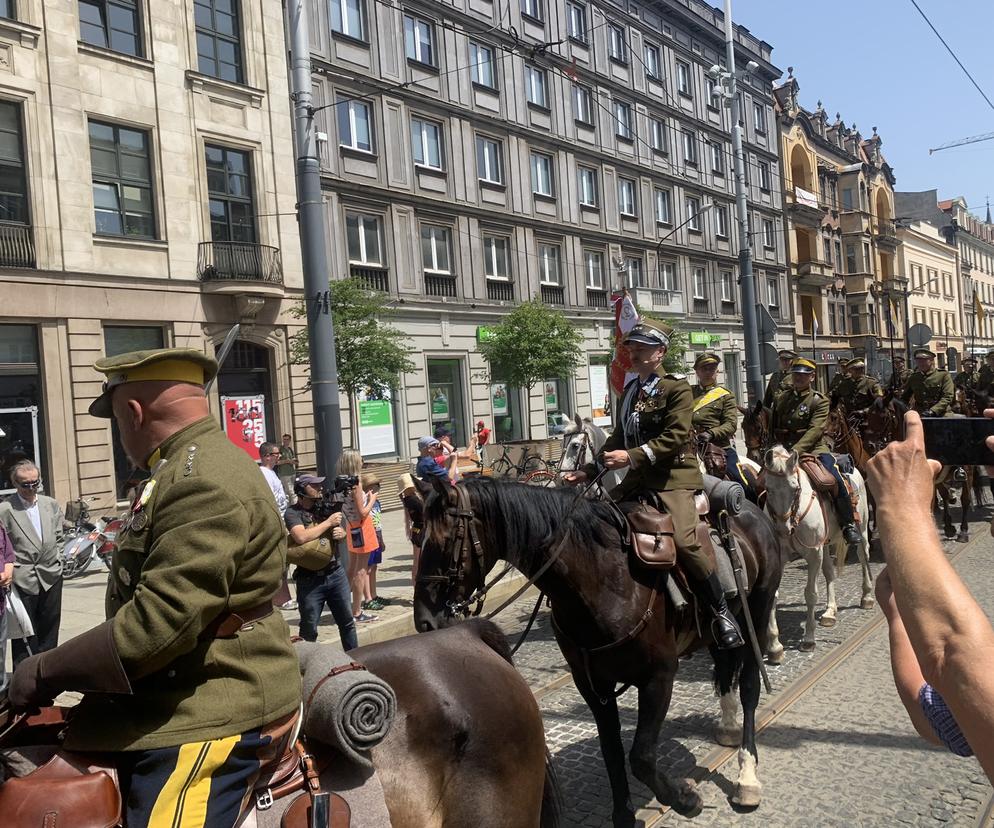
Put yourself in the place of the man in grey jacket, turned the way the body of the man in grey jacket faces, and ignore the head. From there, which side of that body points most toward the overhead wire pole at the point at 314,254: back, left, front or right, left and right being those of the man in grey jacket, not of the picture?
left

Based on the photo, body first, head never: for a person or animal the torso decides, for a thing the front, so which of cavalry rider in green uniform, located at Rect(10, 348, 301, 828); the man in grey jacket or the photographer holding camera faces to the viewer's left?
the cavalry rider in green uniform

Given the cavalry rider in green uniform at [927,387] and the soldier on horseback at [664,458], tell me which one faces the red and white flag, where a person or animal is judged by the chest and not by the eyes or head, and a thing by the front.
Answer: the cavalry rider in green uniform

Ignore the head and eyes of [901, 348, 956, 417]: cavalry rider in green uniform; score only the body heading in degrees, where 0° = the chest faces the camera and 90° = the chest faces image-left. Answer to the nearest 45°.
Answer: approximately 45°

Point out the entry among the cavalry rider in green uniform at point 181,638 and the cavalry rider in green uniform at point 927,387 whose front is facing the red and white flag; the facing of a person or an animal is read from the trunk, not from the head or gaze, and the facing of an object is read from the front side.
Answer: the cavalry rider in green uniform at point 927,387

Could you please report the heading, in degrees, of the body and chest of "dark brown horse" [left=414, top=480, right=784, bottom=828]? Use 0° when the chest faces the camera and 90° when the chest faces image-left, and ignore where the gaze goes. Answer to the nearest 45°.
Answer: approximately 45°
